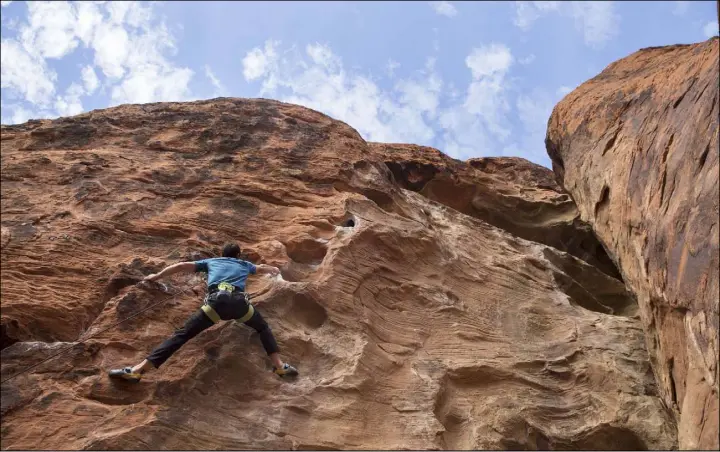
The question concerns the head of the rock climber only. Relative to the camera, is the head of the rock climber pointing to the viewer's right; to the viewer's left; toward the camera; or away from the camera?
away from the camera

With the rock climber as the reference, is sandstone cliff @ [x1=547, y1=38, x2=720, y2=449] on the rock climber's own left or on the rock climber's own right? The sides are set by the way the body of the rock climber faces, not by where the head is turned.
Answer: on the rock climber's own right

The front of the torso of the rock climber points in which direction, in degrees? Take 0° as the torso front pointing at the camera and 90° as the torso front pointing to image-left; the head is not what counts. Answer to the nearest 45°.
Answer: approximately 180°
